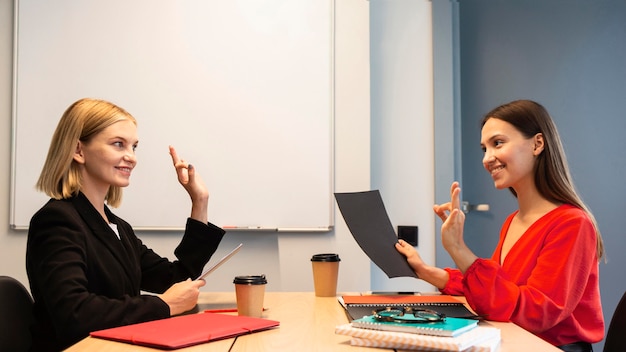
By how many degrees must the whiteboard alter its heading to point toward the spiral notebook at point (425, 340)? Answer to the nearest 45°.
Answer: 0° — it already faces it

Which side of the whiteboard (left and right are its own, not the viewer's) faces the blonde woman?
front

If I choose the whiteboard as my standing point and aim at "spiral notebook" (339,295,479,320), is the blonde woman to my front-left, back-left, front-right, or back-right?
front-right

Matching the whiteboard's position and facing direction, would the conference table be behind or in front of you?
in front

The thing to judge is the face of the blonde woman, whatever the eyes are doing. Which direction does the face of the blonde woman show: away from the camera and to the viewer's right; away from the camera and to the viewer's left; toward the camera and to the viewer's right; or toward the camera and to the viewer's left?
toward the camera and to the viewer's right

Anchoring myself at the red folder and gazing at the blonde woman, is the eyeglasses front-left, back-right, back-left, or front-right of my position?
back-right

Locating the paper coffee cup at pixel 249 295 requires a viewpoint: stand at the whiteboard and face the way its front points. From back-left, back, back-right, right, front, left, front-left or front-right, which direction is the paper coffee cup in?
front

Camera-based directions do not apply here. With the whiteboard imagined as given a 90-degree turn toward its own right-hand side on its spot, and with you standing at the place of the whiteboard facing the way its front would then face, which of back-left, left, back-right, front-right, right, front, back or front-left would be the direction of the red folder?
left

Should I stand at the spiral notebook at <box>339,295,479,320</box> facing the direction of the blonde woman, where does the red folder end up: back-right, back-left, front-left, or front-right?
front-left

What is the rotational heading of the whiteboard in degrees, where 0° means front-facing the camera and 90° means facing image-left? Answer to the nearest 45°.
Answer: approximately 0°

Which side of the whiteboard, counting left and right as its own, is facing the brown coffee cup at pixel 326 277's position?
front
